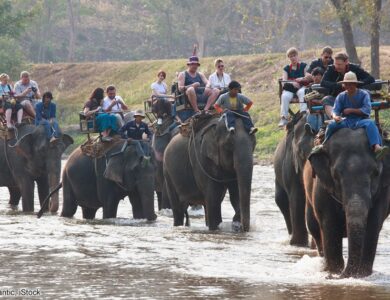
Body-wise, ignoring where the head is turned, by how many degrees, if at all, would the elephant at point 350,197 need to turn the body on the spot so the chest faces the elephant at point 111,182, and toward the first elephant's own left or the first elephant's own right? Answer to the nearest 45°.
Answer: approximately 135° to the first elephant's own right

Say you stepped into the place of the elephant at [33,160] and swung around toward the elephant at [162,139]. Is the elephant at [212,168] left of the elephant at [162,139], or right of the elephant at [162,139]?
right

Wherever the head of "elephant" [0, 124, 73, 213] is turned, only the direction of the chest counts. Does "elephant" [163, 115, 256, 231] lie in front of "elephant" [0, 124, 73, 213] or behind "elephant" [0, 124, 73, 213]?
in front

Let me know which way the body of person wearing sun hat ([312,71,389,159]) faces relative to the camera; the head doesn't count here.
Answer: toward the camera

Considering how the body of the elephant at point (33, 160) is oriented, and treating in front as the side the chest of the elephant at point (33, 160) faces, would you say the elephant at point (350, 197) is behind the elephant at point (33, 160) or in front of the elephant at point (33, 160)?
in front

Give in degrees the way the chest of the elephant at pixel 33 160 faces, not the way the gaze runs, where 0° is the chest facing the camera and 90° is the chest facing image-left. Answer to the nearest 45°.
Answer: approximately 315°

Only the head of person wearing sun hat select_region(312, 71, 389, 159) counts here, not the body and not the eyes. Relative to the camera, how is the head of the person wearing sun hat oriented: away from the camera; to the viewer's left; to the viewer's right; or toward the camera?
toward the camera

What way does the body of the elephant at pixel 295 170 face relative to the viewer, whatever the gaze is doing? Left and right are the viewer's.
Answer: facing the viewer and to the right of the viewer

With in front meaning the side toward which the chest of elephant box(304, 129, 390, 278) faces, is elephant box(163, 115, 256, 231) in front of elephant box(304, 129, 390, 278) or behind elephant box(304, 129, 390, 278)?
behind
